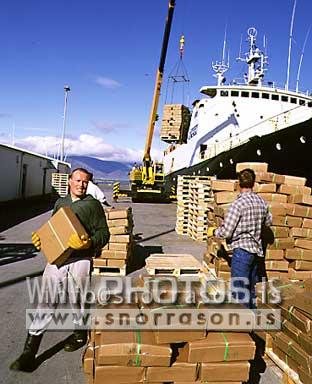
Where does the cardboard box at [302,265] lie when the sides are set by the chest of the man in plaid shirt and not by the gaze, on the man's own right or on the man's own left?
on the man's own right

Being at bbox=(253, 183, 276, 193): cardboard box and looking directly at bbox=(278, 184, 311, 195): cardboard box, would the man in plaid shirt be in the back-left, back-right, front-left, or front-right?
back-right

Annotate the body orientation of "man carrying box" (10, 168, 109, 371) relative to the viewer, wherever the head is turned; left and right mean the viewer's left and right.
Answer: facing the viewer and to the left of the viewer

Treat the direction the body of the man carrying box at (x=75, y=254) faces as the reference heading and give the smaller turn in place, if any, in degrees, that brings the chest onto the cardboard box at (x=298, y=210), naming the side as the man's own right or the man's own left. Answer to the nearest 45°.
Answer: approximately 135° to the man's own left

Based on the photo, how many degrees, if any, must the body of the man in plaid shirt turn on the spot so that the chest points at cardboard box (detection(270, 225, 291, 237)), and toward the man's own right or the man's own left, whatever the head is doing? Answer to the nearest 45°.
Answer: approximately 45° to the man's own right
